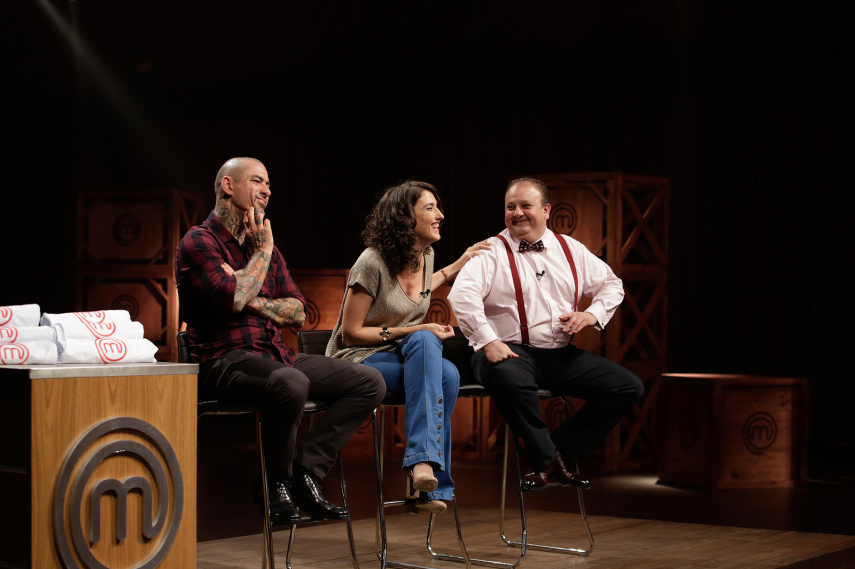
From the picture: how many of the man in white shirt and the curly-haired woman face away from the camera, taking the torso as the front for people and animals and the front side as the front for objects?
0

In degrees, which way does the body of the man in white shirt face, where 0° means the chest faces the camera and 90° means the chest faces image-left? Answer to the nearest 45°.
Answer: approximately 0°

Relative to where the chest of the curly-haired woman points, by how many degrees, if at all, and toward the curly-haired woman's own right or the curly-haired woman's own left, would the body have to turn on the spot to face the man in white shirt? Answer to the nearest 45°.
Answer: approximately 90° to the curly-haired woman's own left

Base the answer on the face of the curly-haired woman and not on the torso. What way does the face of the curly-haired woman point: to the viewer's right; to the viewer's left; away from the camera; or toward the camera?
to the viewer's right

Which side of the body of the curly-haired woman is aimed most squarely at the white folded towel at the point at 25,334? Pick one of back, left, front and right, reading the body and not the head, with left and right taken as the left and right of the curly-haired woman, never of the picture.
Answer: right

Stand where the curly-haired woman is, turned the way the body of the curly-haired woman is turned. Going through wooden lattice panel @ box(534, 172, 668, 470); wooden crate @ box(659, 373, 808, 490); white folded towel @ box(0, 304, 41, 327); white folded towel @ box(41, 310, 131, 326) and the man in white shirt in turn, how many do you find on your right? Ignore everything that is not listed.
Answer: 2

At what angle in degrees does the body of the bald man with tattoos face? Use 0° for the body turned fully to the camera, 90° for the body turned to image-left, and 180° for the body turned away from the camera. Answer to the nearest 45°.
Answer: approximately 315°

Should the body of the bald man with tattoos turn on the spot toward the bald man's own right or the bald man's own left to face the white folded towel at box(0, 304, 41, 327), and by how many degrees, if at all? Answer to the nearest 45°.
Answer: approximately 90° to the bald man's own right

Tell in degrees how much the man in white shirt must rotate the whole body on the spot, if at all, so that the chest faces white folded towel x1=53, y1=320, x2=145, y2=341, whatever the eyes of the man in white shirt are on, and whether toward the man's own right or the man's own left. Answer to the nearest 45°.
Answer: approximately 45° to the man's own right

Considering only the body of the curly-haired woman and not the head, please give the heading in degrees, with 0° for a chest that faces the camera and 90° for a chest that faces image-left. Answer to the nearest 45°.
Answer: approximately 315°

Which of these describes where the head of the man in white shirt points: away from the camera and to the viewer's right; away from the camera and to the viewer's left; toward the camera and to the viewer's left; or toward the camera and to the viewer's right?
toward the camera and to the viewer's left

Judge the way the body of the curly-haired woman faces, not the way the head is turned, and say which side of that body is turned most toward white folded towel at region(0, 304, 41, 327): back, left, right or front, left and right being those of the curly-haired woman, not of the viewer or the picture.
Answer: right

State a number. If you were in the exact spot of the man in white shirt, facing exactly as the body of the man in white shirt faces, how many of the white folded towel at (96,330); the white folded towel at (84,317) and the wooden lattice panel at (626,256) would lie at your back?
1

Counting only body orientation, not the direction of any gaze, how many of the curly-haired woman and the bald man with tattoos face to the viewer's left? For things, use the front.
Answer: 0

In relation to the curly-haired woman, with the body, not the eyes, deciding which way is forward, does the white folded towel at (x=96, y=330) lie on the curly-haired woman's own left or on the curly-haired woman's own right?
on the curly-haired woman's own right

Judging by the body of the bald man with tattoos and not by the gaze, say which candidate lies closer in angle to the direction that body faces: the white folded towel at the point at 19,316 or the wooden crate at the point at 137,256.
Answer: the white folded towel

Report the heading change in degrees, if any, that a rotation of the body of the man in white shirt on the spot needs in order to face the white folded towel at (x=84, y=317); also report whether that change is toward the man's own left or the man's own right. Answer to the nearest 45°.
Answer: approximately 45° to the man's own right
